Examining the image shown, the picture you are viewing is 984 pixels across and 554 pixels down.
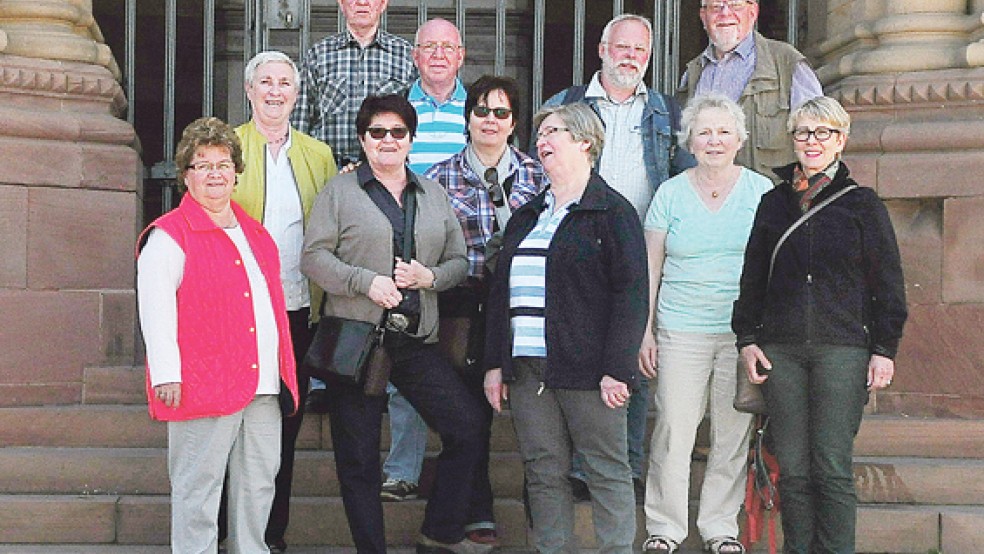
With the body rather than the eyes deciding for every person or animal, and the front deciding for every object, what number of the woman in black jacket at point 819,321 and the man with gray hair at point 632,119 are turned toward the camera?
2

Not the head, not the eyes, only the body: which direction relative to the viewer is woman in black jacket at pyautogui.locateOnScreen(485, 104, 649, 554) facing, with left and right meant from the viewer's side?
facing the viewer and to the left of the viewer

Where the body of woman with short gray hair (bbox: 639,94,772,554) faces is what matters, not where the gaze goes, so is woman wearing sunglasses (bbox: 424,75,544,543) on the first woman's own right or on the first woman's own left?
on the first woman's own right

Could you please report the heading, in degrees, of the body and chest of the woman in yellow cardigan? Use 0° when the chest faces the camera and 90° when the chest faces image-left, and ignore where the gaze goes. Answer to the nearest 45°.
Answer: approximately 0°

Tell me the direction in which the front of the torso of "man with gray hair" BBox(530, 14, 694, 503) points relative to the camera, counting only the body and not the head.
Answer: toward the camera

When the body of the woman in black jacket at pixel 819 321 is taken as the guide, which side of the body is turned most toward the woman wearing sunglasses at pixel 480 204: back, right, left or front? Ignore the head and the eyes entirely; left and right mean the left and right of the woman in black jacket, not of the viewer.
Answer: right

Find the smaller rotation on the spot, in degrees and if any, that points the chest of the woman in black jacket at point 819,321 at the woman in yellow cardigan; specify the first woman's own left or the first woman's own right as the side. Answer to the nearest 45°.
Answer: approximately 90° to the first woman's own right

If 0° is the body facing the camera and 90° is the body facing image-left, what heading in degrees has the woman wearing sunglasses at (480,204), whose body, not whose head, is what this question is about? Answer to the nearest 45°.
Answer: approximately 0°
